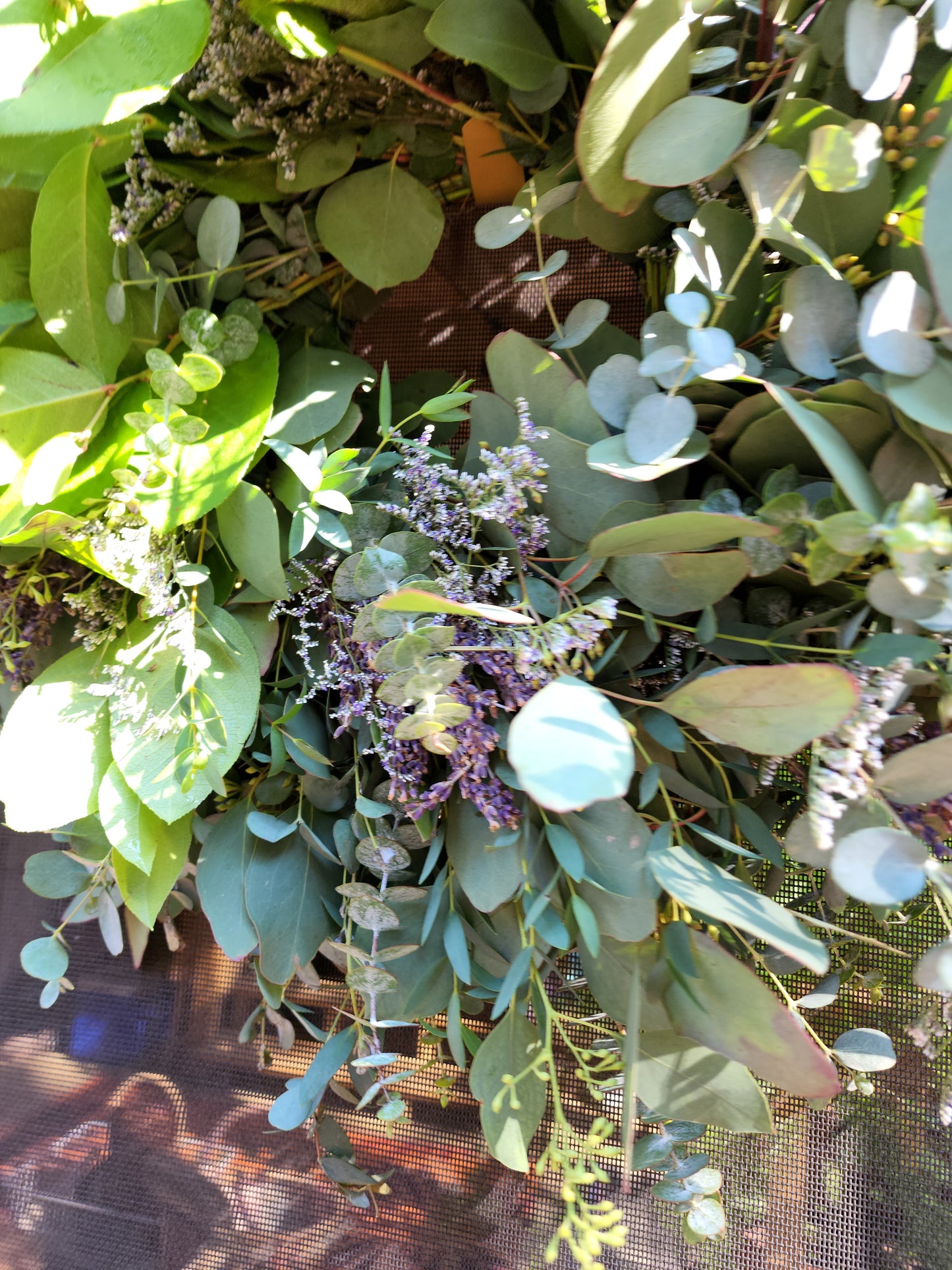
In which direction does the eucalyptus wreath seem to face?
toward the camera
